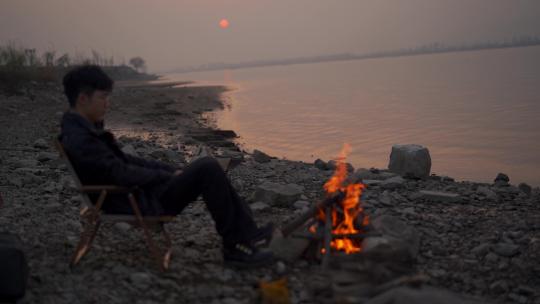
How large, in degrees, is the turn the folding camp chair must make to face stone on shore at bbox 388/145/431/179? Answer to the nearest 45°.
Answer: approximately 45° to its left

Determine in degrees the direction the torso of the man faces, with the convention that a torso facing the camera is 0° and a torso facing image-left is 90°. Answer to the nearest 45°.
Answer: approximately 270°

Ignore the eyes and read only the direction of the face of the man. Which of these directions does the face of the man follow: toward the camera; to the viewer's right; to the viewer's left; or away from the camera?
to the viewer's right

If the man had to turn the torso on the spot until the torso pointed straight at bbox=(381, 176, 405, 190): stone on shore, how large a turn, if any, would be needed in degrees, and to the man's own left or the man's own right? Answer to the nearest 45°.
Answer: approximately 45° to the man's own left

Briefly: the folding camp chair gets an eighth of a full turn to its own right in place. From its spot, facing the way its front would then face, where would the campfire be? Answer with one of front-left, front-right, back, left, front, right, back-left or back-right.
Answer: front-left

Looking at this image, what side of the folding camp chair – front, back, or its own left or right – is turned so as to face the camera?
right

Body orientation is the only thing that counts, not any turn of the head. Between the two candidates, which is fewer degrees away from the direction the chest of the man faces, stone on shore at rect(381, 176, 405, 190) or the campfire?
the campfire

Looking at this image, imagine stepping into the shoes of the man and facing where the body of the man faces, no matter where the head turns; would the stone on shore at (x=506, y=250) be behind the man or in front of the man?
in front

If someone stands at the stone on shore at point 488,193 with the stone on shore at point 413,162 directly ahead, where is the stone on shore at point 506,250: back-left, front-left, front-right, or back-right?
back-left

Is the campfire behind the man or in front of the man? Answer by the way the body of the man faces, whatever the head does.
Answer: in front

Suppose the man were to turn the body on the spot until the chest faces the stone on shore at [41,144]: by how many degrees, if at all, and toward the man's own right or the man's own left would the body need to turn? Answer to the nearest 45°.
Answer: approximately 90° to the man's own left

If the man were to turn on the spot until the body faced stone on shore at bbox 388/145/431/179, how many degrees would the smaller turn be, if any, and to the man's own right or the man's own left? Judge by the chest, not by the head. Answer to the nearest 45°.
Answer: approximately 45° to the man's own left

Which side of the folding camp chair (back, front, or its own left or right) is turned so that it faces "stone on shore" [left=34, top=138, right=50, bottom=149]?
left

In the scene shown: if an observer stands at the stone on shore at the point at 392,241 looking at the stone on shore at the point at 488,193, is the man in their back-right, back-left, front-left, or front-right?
back-left

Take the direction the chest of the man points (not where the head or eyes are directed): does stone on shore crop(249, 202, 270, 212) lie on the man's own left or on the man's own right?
on the man's own left
